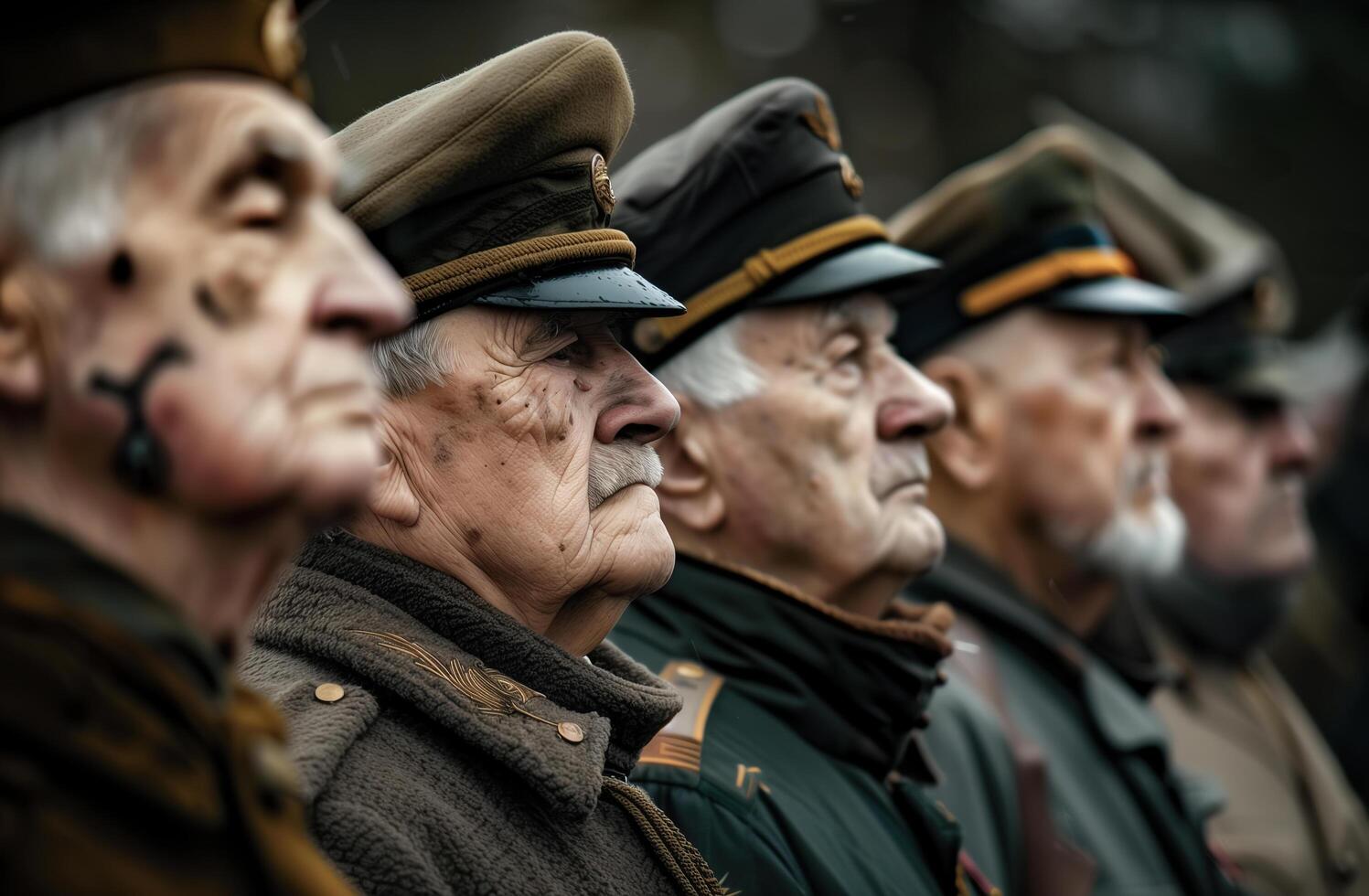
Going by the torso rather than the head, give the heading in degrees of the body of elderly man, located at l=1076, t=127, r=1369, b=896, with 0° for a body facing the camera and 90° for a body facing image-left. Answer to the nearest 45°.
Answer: approximately 315°

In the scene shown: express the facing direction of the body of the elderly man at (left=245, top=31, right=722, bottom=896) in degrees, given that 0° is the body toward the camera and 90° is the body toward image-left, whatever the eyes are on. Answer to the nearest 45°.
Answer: approximately 270°

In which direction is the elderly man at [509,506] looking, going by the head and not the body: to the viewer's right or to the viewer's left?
to the viewer's right

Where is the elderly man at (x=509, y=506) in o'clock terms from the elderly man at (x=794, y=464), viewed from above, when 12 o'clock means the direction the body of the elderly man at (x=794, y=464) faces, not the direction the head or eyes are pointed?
the elderly man at (x=509, y=506) is roughly at 4 o'clock from the elderly man at (x=794, y=464).

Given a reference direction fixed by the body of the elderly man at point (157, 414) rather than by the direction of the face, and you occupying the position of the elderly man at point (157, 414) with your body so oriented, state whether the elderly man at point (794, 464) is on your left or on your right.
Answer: on your left

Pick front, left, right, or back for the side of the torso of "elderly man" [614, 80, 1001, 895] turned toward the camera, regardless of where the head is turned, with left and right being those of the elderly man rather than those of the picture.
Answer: right

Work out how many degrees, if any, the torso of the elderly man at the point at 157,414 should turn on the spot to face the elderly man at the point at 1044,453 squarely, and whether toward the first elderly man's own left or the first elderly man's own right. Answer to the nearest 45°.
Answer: approximately 45° to the first elderly man's own left

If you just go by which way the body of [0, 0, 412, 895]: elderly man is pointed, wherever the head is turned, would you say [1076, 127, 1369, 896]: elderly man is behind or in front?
in front

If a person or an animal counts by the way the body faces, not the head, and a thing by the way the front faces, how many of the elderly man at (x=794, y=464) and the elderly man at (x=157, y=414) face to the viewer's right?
2

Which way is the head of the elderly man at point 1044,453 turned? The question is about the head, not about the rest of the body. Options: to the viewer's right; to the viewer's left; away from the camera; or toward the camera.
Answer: to the viewer's right

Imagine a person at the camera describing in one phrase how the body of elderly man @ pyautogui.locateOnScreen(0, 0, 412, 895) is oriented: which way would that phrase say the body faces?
to the viewer's right

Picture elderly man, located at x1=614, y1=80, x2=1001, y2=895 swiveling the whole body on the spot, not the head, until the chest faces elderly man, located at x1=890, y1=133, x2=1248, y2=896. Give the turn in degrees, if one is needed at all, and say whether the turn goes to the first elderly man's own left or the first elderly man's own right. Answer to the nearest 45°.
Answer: approximately 45° to the first elderly man's own left
